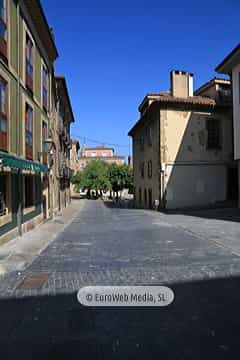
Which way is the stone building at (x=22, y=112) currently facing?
to the viewer's right
